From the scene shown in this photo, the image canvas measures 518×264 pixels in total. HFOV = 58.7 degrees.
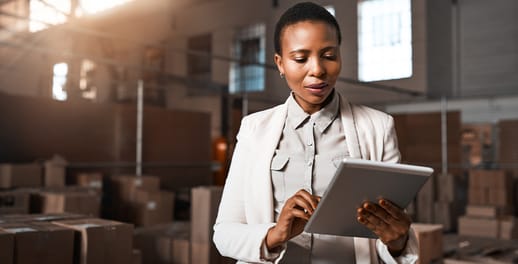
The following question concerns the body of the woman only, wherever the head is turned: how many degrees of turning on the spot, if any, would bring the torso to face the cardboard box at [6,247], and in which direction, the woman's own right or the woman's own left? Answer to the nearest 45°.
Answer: approximately 135° to the woman's own right

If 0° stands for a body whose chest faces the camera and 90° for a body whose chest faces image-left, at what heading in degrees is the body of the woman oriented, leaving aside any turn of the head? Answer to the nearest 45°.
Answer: approximately 0°

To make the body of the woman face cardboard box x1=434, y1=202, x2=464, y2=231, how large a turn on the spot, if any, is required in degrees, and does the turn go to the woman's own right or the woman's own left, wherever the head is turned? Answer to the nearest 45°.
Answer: approximately 180°

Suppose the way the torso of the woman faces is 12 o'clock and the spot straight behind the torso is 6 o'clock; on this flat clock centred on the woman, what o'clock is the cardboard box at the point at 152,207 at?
The cardboard box is roughly at 5 o'clock from the woman.

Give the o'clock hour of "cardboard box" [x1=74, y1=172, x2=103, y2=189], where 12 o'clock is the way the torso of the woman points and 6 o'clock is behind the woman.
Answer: The cardboard box is roughly at 5 o'clock from the woman.

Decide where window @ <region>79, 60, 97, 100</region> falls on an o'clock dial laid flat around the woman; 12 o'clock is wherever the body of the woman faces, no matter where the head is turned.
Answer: The window is roughly at 5 o'clock from the woman.

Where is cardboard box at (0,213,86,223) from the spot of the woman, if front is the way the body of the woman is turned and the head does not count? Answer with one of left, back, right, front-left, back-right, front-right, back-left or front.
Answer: back-right

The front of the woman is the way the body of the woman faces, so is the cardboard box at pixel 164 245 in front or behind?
behind

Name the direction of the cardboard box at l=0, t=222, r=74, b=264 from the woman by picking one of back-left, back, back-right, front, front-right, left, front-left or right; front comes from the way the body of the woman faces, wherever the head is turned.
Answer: back-right
